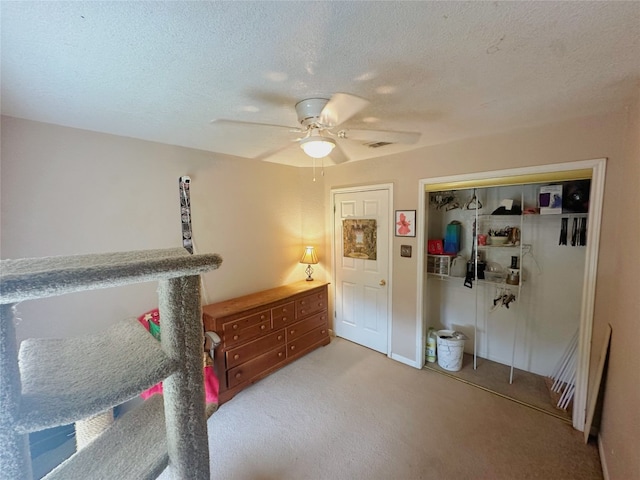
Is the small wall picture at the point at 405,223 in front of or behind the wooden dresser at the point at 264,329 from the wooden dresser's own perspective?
in front

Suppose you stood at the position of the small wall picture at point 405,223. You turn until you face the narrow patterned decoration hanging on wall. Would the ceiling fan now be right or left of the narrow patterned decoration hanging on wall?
left

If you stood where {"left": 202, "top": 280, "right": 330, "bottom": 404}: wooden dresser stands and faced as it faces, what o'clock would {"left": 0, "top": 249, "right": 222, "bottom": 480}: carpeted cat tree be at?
The carpeted cat tree is roughly at 2 o'clock from the wooden dresser.

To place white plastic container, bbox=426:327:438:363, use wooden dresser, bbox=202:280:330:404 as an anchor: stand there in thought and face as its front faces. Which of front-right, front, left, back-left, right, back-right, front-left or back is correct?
front-left

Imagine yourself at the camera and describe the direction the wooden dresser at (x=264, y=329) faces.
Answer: facing the viewer and to the right of the viewer

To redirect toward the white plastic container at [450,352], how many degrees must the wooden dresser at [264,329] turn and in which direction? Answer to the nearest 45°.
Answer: approximately 45° to its left

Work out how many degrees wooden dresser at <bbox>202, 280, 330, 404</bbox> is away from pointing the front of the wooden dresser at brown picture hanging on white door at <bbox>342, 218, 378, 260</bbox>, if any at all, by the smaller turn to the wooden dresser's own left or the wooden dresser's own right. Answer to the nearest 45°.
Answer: approximately 45° to the wooden dresser's own left
